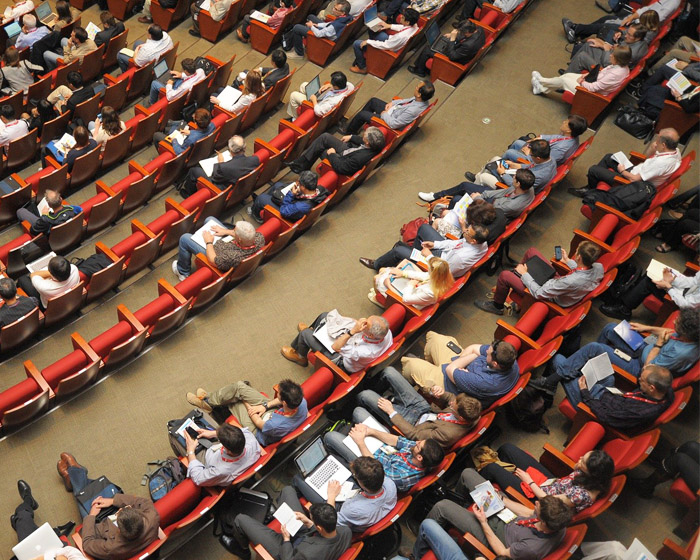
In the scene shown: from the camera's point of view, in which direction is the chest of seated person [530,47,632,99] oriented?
to the viewer's left

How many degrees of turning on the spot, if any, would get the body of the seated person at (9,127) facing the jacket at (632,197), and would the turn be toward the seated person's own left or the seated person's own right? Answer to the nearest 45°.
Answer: approximately 180°

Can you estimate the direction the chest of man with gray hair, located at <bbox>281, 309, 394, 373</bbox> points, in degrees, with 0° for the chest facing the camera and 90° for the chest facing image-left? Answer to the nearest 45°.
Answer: approximately 135°

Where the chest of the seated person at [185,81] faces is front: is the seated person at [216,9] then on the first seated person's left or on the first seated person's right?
on the first seated person's right

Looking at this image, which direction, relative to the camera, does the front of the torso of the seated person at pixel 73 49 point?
to the viewer's left

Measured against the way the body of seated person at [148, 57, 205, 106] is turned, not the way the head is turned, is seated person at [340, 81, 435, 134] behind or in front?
behind

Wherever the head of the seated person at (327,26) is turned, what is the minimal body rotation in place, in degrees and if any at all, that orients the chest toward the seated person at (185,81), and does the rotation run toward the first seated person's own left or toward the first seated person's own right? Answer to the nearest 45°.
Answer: approximately 45° to the first seated person's own left

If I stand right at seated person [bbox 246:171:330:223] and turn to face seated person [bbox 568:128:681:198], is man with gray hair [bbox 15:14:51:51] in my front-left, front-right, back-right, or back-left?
back-left

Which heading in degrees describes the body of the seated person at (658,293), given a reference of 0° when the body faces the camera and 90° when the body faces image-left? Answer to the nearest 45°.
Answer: approximately 90°

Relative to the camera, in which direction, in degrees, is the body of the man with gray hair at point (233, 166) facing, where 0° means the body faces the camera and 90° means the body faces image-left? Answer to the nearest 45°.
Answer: approximately 135°

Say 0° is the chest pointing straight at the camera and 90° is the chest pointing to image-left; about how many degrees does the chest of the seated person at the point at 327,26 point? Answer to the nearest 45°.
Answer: approximately 90°

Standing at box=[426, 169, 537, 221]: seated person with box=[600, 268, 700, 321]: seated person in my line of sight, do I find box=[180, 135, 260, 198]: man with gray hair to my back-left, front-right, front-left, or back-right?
back-right

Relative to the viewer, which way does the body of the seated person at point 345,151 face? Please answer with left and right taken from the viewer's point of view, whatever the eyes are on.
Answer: facing to the left of the viewer

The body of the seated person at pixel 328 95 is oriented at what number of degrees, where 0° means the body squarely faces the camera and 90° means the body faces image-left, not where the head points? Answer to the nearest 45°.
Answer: approximately 90°

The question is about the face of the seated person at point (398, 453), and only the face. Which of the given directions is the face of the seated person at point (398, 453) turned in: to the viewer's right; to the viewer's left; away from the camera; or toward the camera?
to the viewer's left

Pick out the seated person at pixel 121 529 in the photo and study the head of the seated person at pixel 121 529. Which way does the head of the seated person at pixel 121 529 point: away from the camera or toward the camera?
away from the camera
